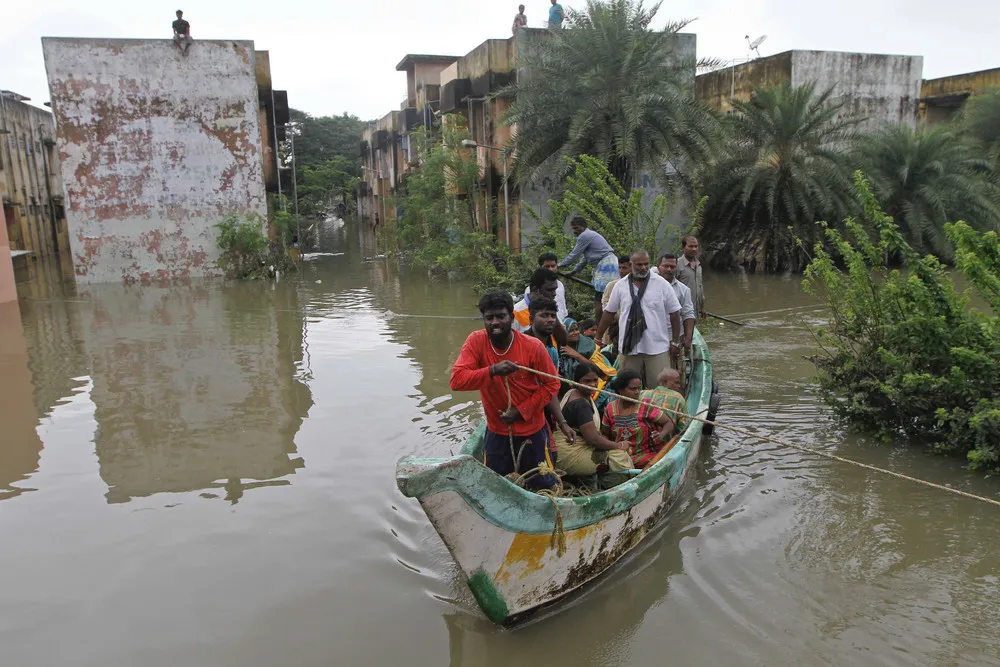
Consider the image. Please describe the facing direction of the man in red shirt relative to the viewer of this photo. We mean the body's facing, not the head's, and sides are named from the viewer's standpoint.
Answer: facing the viewer

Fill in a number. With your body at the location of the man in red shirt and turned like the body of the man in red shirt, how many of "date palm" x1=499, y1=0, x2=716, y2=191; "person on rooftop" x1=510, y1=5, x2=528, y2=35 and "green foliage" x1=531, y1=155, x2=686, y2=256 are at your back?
3

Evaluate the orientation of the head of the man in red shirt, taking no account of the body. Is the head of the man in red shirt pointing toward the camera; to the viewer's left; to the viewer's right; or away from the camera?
toward the camera

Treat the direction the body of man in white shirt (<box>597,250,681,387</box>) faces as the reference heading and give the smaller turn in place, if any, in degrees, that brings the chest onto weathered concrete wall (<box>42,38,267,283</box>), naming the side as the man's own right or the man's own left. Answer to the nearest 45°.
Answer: approximately 135° to the man's own right

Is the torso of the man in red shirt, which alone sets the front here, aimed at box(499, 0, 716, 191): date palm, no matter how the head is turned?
no

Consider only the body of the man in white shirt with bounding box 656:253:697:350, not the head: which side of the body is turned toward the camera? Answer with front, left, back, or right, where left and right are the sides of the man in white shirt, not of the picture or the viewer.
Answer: front

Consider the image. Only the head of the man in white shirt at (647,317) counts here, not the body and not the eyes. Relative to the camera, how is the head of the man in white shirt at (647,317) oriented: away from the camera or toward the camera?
toward the camera

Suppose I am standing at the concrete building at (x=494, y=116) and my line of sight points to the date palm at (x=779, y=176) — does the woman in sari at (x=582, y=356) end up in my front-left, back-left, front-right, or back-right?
front-right

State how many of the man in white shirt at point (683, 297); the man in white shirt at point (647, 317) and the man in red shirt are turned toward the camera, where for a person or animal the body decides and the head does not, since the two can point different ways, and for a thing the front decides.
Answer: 3

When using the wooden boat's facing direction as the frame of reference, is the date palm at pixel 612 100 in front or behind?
behind

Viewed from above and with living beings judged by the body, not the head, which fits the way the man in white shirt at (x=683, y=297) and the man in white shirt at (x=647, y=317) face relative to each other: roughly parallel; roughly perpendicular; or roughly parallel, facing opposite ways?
roughly parallel

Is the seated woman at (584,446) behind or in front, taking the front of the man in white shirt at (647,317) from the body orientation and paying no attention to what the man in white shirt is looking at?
in front

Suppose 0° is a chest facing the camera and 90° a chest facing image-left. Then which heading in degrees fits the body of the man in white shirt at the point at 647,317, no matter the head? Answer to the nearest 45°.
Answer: approximately 0°

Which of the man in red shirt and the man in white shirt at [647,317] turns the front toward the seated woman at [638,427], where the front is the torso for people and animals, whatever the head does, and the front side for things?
the man in white shirt

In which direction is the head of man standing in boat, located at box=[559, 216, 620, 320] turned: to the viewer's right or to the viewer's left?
to the viewer's left

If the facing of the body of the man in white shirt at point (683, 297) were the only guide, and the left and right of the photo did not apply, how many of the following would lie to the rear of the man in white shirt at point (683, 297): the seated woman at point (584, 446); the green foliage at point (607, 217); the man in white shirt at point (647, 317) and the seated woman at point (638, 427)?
1
